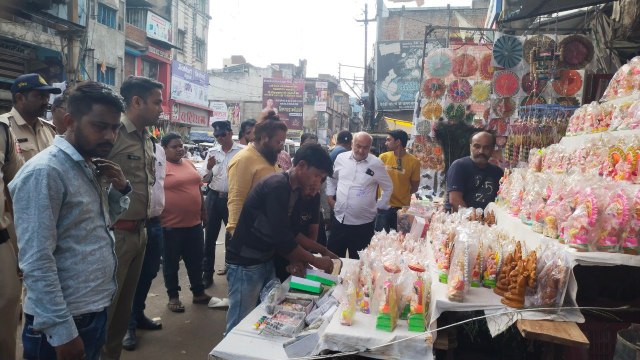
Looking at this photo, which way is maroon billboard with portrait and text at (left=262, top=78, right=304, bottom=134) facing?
toward the camera

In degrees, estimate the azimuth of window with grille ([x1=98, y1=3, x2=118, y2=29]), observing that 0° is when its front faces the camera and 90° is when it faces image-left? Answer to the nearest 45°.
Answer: approximately 315°

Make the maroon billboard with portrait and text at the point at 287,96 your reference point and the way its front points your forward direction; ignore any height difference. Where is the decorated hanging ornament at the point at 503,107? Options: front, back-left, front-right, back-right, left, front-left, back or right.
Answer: front

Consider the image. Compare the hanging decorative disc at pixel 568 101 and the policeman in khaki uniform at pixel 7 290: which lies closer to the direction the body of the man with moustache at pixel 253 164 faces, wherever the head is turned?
the hanging decorative disc

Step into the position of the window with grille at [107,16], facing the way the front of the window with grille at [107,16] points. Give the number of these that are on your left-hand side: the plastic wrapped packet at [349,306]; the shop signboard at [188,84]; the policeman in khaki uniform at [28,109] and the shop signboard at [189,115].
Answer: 2

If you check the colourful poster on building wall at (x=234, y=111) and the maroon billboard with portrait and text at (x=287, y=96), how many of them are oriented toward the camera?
2

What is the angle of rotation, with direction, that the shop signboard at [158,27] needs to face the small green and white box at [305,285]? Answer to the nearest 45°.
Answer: approximately 45° to its right

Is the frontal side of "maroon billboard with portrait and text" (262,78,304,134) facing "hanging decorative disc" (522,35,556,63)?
yes

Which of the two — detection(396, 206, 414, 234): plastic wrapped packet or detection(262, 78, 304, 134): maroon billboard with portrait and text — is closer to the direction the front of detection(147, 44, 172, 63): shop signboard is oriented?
the plastic wrapped packet

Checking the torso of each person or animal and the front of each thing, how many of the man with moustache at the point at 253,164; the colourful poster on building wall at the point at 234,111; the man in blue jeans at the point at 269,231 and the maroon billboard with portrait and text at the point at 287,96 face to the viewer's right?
2

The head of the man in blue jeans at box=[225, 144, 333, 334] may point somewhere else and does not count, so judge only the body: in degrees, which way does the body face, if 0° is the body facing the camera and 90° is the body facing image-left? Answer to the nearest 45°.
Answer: approximately 270°

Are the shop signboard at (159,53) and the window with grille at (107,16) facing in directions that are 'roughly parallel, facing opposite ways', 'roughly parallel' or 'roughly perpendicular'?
roughly parallel

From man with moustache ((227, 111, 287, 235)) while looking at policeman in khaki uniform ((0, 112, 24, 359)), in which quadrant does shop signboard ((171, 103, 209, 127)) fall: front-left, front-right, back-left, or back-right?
back-right

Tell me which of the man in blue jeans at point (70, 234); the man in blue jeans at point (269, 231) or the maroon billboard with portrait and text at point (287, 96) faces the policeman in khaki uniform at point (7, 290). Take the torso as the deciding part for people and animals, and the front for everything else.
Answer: the maroon billboard with portrait and text

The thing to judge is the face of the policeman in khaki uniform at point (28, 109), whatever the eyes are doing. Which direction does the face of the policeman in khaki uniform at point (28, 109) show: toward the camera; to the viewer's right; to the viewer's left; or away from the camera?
to the viewer's right

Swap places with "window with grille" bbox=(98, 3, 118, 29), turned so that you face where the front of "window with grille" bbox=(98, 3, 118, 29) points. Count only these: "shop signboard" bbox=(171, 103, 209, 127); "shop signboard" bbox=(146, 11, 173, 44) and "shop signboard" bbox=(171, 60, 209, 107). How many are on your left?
3

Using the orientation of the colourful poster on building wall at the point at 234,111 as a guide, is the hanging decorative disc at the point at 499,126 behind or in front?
in front

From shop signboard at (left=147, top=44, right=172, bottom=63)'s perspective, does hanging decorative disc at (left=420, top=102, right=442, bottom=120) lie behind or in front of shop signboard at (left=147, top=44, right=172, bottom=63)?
in front
